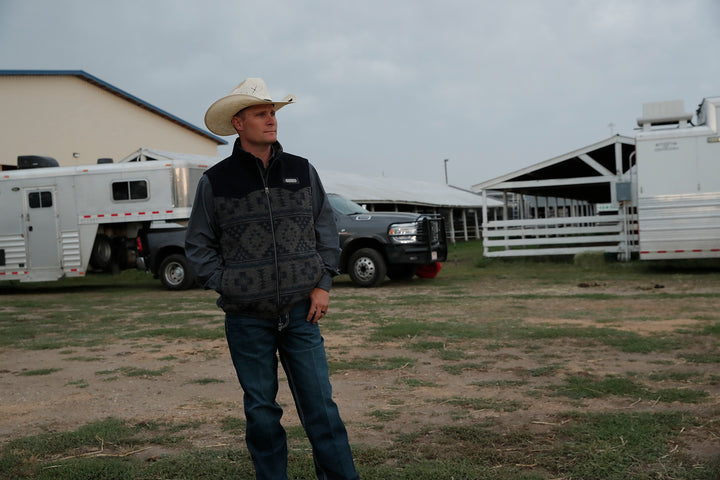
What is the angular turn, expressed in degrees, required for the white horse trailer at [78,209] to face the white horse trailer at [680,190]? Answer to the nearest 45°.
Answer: approximately 45° to its right

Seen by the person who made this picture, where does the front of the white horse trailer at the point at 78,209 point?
facing to the right of the viewer

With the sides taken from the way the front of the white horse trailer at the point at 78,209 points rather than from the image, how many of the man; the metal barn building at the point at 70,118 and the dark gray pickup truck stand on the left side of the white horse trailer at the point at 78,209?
1

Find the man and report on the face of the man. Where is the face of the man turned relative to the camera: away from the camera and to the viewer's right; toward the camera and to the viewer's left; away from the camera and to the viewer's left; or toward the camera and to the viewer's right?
toward the camera and to the viewer's right

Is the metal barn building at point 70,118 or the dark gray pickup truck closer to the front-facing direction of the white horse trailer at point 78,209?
the dark gray pickup truck

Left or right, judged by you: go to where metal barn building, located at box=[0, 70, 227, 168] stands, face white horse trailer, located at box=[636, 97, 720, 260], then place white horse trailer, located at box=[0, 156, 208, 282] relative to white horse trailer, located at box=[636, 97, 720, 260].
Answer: right

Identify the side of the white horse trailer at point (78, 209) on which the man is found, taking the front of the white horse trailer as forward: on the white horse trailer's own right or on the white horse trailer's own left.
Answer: on the white horse trailer's own right

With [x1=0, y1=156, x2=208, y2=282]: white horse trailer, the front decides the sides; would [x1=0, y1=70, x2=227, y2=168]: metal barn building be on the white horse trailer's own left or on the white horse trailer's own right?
on the white horse trailer's own left
